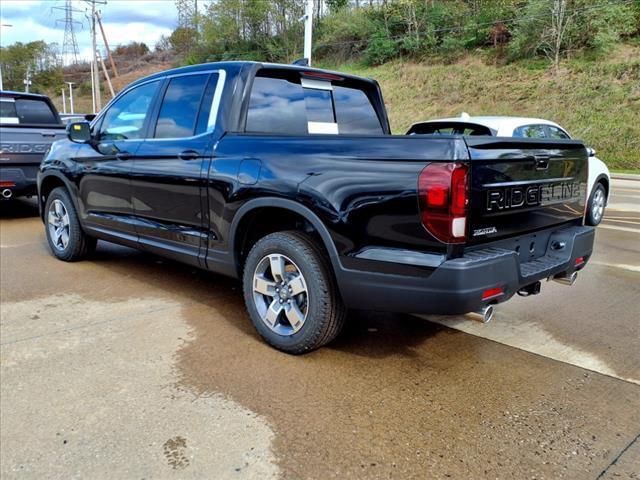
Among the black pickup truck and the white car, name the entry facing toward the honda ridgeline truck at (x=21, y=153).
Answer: the black pickup truck

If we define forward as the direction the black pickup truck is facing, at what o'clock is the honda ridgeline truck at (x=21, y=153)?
The honda ridgeline truck is roughly at 12 o'clock from the black pickup truck.

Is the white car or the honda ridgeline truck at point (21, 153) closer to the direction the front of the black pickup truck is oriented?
the honda ridgeline truck

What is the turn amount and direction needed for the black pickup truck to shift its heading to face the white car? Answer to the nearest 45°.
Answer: approximately 90° to its right

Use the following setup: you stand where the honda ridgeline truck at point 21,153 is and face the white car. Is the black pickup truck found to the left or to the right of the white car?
right

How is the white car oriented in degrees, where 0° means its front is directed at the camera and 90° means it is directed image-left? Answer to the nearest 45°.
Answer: approximately 225°

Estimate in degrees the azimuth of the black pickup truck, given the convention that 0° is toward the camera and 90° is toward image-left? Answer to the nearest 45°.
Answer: approximately 135°
